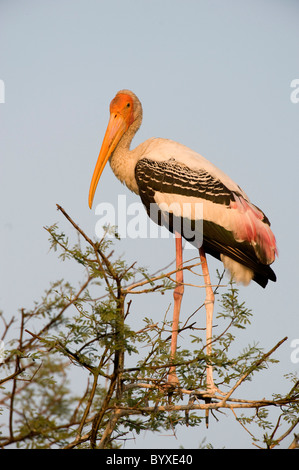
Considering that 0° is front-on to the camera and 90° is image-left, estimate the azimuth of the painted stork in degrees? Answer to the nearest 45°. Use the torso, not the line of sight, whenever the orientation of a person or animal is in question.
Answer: approximately 90°
